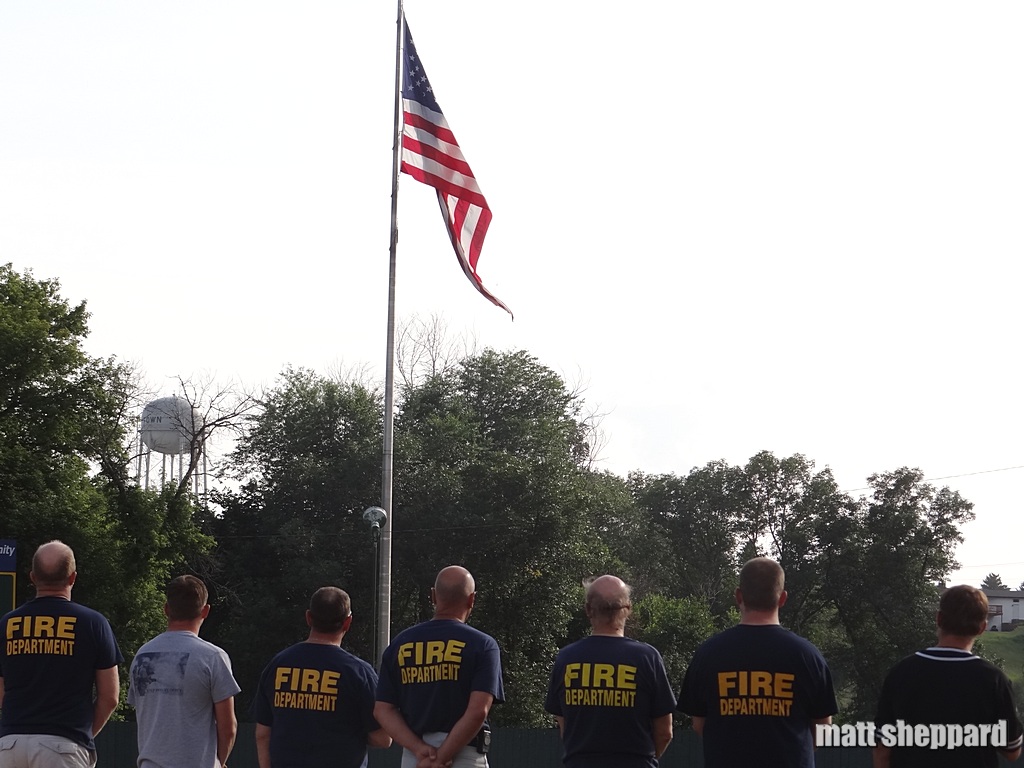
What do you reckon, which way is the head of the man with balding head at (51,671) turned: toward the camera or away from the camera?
away from the camera

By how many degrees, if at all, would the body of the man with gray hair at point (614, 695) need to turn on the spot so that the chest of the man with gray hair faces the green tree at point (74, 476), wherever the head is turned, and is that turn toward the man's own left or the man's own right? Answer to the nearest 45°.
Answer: approximately 45° to the man's own left

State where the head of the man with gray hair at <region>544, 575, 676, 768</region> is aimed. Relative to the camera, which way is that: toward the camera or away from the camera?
away from the camera

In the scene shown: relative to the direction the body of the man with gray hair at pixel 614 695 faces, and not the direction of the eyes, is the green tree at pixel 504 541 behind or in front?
in front

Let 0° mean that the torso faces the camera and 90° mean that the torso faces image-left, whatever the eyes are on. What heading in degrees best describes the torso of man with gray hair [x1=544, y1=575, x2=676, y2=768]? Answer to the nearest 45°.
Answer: approximately 180°

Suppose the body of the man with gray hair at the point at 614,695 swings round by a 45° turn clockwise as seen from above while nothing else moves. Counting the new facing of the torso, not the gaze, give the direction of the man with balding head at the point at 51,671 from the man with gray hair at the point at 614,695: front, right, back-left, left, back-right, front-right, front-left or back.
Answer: back-left

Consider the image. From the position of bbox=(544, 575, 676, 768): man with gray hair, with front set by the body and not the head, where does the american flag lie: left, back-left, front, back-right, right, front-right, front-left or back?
front

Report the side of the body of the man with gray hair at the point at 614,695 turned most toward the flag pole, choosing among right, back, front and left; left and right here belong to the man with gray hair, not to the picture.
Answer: front
